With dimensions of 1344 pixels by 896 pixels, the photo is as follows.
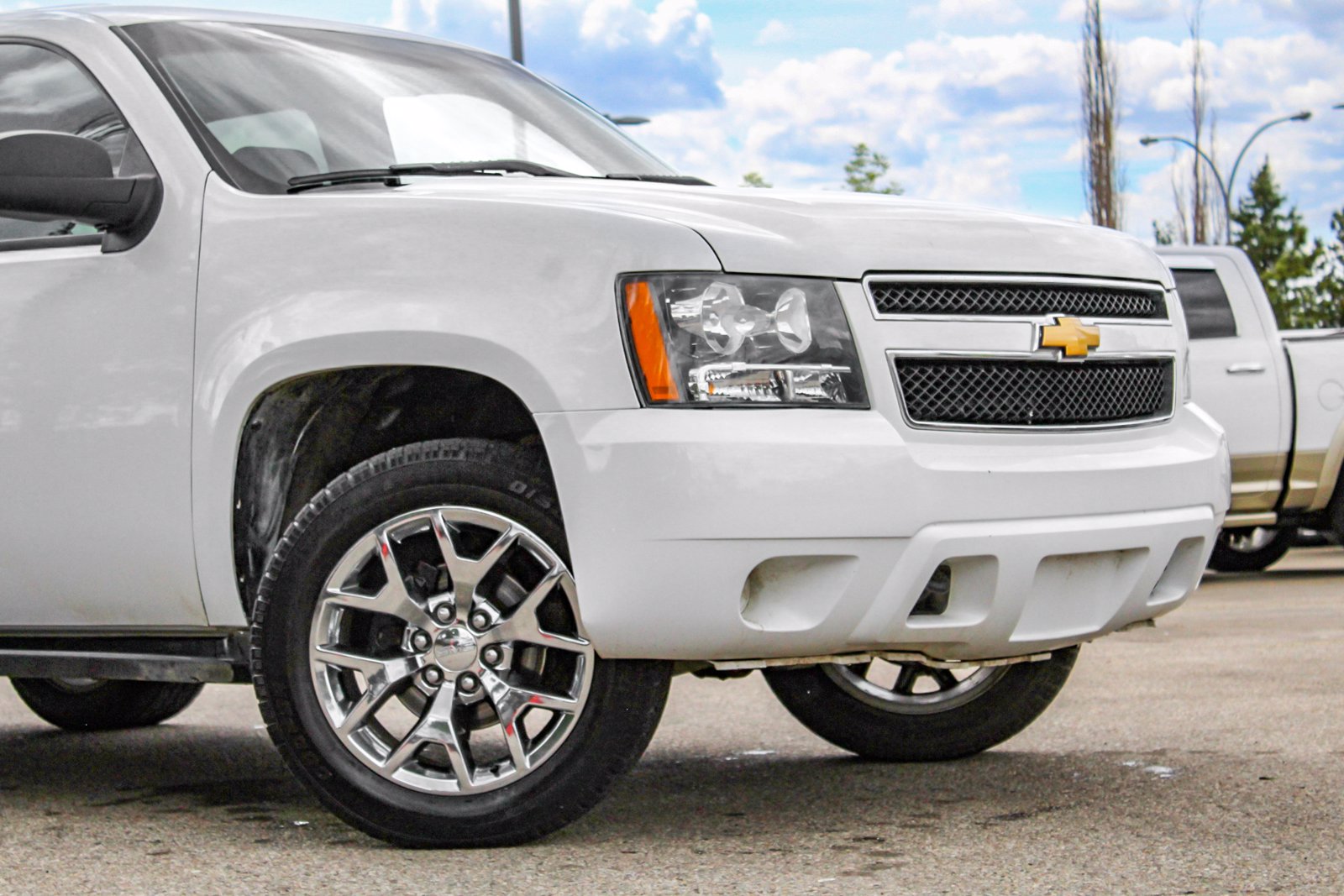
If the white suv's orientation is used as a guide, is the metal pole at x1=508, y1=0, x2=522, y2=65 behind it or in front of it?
behind

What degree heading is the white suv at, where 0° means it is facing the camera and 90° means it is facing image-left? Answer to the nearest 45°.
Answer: approximately 315°

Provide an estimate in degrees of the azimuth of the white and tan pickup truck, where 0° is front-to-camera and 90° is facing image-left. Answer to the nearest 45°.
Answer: approximately 45°

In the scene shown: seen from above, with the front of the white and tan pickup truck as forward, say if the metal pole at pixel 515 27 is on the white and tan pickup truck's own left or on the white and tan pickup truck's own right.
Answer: on the white and tan pickup truck's own right

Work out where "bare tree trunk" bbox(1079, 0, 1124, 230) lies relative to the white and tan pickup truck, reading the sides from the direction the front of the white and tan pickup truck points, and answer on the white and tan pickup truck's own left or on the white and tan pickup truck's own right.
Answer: on the white and tan pickup truck's own right

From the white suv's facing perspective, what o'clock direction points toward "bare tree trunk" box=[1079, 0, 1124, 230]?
The bare tree trunk is roughly at 8 o'clock from the white suv.
